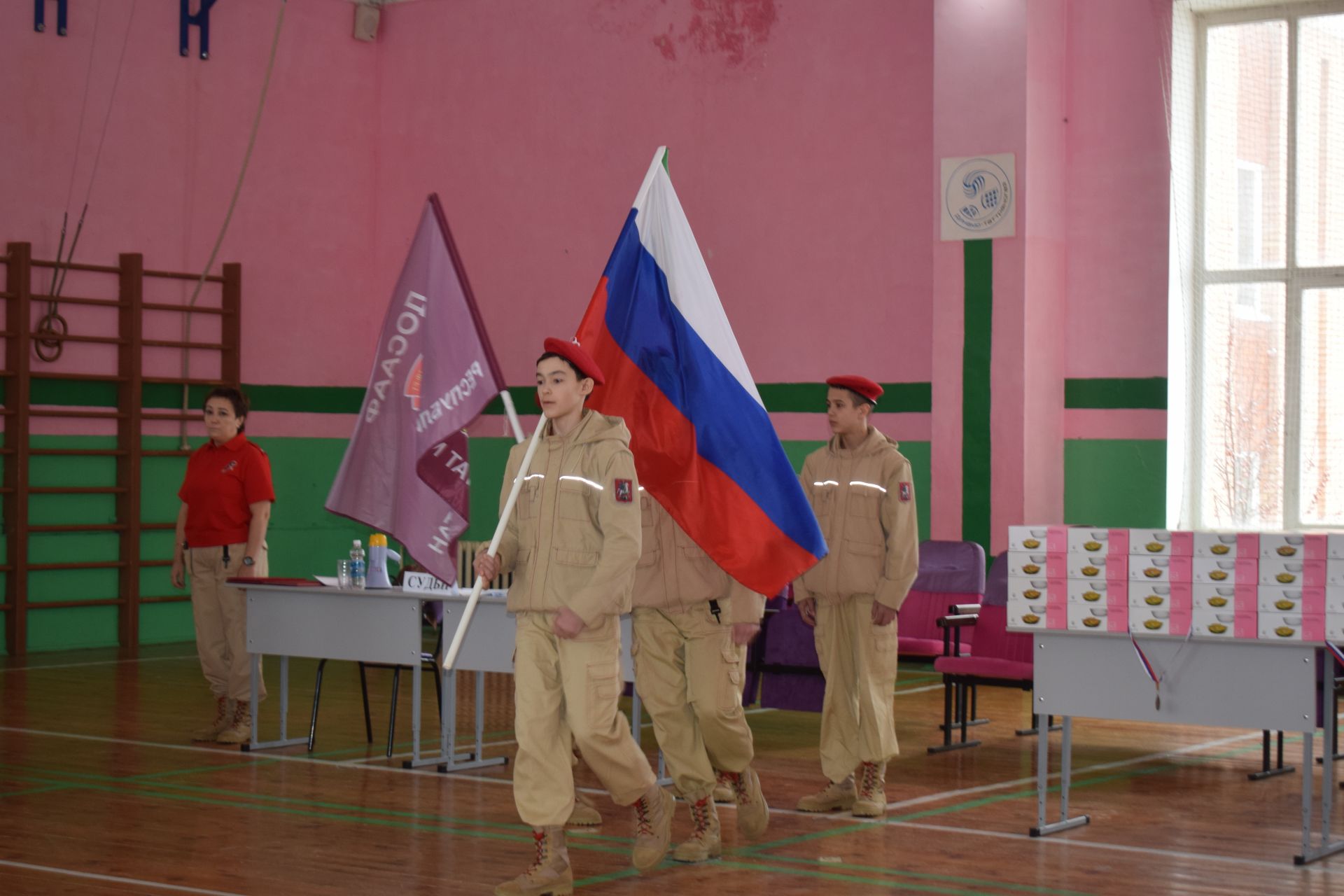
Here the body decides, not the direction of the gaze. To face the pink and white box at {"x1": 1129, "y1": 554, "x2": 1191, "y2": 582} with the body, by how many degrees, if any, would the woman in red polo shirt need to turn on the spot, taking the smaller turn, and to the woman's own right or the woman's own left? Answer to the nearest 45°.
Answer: approximately 90° to the woman's own left

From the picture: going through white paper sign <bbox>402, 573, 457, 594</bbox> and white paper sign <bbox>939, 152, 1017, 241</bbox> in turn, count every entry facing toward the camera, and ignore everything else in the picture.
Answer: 2

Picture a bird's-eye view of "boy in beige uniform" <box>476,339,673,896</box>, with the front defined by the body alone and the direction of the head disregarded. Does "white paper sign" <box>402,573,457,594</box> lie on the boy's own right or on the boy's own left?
on the boy's own right

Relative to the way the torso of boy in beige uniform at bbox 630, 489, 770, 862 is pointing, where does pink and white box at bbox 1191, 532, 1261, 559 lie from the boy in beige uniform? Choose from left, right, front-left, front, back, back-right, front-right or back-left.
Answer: back-left

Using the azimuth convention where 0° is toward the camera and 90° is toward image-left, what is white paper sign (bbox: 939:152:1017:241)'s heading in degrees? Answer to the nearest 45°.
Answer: approximately 0°

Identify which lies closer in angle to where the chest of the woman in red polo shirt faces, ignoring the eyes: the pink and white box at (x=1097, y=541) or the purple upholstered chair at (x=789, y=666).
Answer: the pink and white box

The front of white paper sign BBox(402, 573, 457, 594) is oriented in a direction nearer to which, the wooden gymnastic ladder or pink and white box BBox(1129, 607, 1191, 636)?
the pink and white box

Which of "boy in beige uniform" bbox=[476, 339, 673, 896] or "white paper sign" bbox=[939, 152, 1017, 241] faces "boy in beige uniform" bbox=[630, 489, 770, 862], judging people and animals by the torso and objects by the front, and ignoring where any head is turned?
the white paper sign

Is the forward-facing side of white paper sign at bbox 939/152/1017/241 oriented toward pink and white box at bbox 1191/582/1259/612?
yes

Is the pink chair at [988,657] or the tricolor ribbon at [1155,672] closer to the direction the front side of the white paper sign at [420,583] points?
the tricolor ribbon
